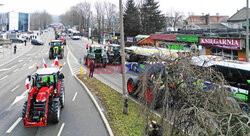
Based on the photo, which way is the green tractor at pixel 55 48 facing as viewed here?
toward the camera

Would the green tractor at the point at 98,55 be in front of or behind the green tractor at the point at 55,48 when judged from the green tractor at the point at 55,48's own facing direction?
in front

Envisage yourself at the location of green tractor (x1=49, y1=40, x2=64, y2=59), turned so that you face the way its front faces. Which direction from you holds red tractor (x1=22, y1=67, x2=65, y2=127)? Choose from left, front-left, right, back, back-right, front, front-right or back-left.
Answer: front
